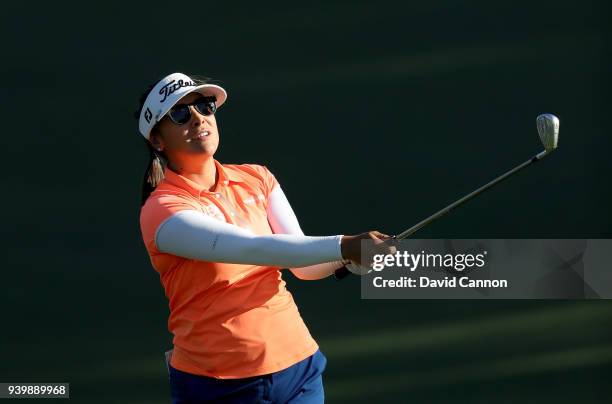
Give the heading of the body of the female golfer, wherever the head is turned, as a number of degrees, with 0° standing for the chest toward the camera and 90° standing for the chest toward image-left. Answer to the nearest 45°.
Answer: approximately 315°
